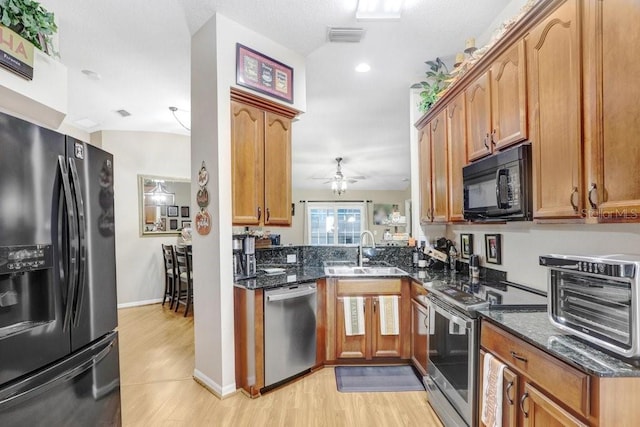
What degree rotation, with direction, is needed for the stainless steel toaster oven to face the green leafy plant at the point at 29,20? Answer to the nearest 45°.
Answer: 0° — it already faces it

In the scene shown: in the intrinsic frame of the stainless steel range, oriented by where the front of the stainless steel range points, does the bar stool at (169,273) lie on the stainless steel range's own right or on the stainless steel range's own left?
on the stainless steel range's own right

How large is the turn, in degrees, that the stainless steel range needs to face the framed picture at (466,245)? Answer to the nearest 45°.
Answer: approximately 135° to its right

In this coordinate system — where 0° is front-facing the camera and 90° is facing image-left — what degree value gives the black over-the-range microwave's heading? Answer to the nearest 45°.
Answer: approximately 45°

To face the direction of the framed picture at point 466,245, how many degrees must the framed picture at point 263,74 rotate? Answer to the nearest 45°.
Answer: approximately 45° to its left

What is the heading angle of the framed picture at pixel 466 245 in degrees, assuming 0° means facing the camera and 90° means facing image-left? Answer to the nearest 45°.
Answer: approximately 45°

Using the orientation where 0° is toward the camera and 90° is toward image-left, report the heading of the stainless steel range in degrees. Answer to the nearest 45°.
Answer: approximately 45°

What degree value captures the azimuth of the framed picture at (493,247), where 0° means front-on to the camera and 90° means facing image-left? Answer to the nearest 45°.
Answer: approximately 45°
